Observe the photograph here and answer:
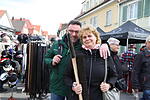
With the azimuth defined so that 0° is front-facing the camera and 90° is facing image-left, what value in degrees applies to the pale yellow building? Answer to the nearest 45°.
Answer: approximately 45°

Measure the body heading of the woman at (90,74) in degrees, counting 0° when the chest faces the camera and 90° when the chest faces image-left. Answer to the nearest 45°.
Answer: approximately 0°

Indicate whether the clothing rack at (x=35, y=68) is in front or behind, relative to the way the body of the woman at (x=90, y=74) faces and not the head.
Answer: behind

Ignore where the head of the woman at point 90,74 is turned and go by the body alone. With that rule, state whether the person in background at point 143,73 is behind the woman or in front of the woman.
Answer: behind

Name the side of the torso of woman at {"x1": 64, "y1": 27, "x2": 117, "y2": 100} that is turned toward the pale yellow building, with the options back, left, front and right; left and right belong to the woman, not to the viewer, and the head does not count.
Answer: back

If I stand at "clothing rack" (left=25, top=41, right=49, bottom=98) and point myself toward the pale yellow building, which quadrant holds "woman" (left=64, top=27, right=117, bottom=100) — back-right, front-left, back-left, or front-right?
back-right
